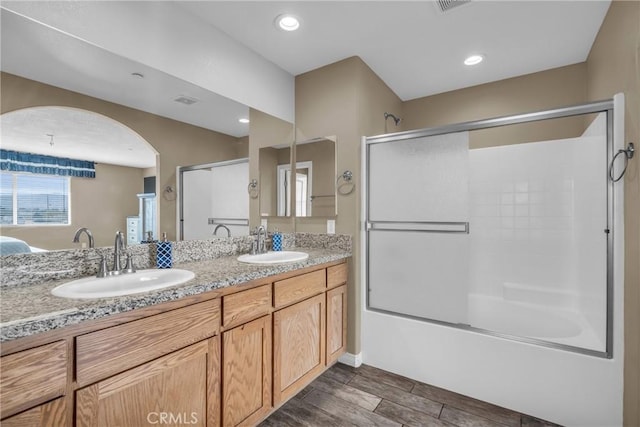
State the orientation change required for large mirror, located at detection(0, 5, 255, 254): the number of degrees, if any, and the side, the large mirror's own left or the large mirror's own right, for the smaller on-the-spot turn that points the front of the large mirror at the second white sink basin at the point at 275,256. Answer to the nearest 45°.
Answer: approximately 45° to the large mirror's own left

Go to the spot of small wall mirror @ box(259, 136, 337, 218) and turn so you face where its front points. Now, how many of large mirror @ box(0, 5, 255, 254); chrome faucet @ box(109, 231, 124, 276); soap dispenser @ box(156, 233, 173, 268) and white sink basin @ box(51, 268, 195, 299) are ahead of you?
4

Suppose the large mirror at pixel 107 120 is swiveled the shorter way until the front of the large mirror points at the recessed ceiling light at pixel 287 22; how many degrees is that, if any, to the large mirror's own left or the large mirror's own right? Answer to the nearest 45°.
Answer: approximately 45° to the large mirror's own left

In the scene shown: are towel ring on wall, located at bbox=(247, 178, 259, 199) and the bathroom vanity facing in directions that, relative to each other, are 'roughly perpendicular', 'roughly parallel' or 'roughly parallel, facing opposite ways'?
roughly perpendicular

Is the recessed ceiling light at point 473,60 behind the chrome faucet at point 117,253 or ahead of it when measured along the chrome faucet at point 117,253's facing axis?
ahead

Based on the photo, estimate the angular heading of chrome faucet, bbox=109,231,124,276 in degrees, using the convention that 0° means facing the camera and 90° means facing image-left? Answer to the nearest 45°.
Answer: approximately 315°

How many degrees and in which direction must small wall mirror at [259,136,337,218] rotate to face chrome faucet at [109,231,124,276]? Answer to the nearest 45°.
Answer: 0° — it already faces it

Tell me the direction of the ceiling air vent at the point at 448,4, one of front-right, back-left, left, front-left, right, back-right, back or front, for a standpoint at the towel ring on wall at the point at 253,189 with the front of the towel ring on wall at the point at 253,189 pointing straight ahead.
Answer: left

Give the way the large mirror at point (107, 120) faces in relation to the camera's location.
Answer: facing the viewer and to the right of the viewer
